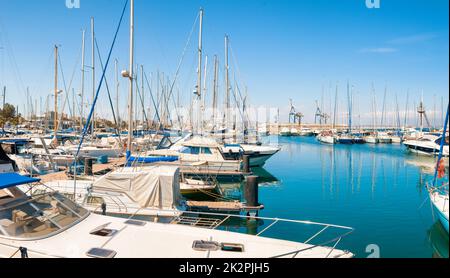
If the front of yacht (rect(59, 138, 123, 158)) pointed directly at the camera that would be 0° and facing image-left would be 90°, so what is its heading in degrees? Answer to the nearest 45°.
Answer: approximately 90°

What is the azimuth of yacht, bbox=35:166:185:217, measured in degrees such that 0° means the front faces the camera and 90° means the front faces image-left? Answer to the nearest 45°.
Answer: approximately 90°

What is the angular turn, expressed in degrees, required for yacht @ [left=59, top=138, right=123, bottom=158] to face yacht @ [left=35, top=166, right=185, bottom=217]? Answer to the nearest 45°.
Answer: approximately 90° to its left

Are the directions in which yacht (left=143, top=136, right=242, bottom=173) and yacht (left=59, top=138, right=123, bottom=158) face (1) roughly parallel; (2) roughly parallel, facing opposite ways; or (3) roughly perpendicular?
roughly parallel

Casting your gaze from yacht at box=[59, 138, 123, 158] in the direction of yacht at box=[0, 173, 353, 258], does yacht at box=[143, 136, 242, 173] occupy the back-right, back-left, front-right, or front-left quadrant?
front-left

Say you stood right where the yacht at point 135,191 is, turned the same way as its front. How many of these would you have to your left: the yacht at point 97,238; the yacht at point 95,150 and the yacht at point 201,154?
1

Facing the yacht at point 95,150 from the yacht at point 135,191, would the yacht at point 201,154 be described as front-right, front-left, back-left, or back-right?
front-right

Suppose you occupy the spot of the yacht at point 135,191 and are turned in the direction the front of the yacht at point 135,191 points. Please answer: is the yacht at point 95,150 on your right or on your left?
on your right
